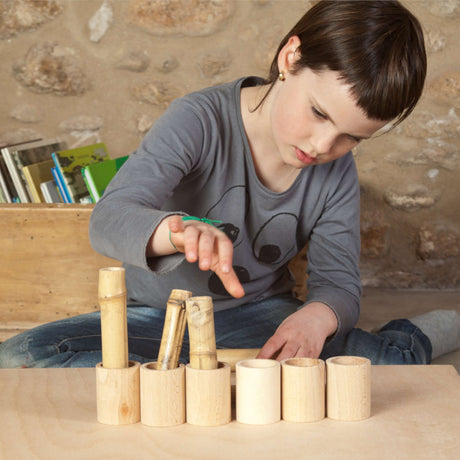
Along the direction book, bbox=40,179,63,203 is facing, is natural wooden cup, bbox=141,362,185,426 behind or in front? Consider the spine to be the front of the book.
in front
